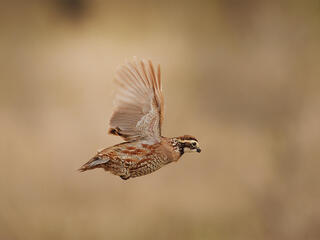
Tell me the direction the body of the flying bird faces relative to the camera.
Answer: to the viewer's right
